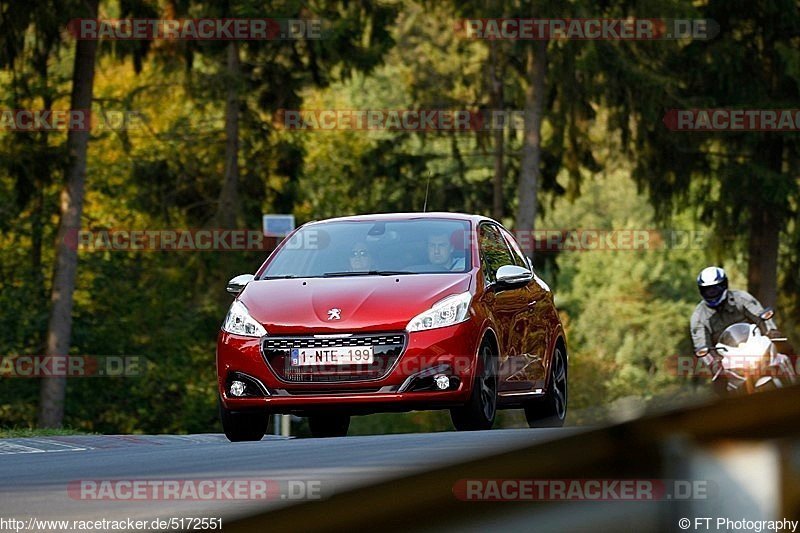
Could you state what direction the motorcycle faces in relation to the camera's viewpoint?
facing the viewer

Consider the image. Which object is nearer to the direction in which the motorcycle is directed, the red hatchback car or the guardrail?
the guardrail

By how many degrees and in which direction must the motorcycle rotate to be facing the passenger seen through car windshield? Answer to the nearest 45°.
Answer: approximately 45° to its right

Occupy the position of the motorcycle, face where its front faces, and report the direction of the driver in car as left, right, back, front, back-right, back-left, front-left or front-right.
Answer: front-right

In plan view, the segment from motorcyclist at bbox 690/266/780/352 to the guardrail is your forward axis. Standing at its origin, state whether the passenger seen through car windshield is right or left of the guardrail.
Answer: right

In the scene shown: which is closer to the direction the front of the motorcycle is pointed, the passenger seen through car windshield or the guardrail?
the guardrail

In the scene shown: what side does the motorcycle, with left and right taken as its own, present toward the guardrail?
front

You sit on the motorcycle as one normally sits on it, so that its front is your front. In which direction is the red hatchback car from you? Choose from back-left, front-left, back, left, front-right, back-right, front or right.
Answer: front-right
